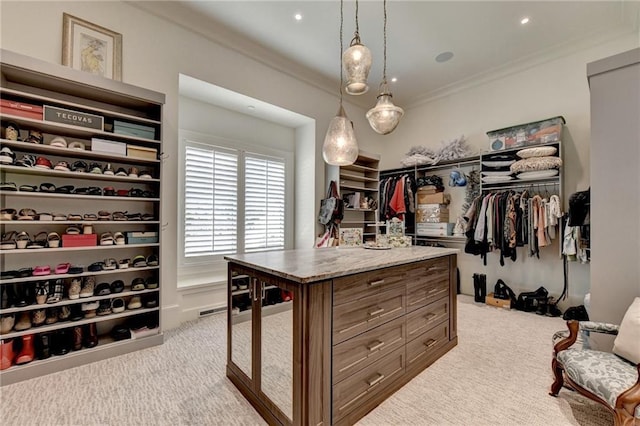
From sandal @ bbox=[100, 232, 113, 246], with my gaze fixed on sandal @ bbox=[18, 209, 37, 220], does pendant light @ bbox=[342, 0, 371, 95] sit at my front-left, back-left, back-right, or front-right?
back-left

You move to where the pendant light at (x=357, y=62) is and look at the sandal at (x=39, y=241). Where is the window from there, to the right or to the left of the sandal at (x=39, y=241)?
right

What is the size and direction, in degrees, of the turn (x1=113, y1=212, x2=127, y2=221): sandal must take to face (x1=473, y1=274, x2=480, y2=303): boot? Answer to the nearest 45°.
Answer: approximately 45° to its left

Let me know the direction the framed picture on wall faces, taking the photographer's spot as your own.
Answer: facing the viewer and to the right of the viewer

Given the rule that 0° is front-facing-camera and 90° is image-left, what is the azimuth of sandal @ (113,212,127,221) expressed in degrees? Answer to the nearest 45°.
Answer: approximately 315°
